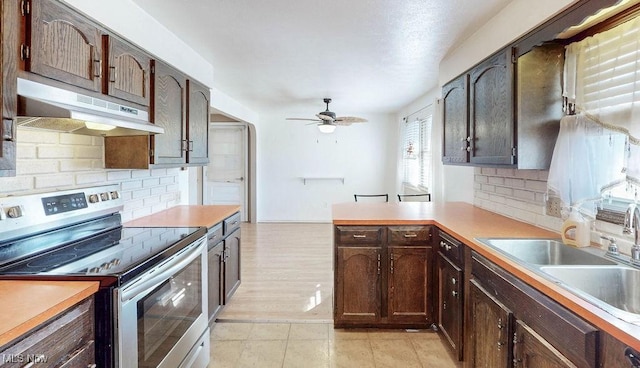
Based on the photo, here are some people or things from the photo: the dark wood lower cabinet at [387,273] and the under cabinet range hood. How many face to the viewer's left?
0

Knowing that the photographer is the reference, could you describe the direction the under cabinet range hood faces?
facing the viewer and to the right of the viewer

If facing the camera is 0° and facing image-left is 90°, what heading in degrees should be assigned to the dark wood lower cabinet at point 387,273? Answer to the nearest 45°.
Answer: approximately 0°

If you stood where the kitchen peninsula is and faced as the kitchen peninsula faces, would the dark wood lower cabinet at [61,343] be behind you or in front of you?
in front

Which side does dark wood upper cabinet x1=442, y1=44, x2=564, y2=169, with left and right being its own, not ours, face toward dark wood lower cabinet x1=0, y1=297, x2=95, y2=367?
front

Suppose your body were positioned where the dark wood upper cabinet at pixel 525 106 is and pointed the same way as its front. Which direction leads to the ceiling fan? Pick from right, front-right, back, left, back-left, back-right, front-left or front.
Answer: right

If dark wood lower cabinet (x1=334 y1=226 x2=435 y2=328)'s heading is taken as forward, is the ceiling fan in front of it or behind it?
behind

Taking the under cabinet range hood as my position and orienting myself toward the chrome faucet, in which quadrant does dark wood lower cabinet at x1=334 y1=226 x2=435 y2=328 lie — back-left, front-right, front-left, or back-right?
front-left

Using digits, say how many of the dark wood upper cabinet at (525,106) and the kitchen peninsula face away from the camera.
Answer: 0

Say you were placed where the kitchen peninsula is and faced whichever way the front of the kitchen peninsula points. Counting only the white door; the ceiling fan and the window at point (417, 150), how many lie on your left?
0

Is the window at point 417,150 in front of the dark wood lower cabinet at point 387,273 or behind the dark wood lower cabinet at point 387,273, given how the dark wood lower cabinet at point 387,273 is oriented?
behind

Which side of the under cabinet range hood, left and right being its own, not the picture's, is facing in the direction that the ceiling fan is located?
left

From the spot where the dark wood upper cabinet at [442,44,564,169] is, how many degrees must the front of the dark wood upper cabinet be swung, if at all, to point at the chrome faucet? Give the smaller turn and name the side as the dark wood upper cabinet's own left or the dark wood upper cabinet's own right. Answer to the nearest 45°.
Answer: approximately 90° to the dark wood upper cabinet's own left

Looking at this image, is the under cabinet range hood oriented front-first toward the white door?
no

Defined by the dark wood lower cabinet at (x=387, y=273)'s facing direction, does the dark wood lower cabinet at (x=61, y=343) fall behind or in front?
in front

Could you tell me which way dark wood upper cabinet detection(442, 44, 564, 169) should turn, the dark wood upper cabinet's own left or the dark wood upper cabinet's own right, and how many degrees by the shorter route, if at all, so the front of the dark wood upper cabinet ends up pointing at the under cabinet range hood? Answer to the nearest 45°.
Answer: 0° — it already faces it

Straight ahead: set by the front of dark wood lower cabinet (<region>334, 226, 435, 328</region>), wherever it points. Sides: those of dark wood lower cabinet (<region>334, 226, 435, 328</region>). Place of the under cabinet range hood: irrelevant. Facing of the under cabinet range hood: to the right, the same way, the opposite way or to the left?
to the left

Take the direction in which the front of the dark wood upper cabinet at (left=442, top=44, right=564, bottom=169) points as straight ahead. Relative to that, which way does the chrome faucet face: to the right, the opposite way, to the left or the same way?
the same way

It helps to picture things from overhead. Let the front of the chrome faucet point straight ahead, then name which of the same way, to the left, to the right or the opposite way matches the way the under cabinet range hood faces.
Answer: the opposite way
